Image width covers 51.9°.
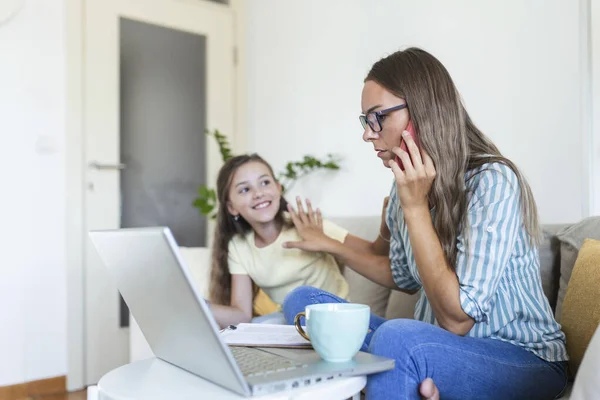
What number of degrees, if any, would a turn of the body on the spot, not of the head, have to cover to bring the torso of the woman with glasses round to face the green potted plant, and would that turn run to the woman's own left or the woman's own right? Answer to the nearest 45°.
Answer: approximately 90° to the woman's own right

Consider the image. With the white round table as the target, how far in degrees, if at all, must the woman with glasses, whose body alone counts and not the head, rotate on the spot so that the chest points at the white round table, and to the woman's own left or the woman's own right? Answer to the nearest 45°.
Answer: approximately 45° to the woman's own left

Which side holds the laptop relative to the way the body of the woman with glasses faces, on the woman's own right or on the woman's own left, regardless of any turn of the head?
on the woman's own left

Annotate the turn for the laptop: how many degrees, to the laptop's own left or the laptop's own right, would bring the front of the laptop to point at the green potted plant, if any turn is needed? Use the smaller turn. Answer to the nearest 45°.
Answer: approximately 45° to the laptop's own left

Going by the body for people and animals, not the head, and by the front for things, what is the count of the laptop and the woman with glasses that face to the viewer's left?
1

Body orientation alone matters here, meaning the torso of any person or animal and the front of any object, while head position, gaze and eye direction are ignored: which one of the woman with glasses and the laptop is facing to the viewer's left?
the woman with glasses

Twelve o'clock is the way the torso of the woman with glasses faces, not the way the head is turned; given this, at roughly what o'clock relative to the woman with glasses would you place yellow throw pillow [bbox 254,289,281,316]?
The yellow throw pillow is roughly at 2 o'clock from the woman with glasses.

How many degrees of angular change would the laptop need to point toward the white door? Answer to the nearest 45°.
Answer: approximately 45° to its left

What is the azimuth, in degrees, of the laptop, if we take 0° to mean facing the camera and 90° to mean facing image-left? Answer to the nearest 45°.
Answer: approximately 225°

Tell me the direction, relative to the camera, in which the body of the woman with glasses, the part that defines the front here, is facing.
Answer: to the viewer's left

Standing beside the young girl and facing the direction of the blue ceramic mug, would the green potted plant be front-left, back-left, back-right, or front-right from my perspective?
back-left
